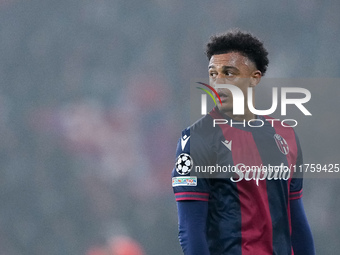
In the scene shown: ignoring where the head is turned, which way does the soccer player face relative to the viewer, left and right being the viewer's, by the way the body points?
facing the viewer and to the right of the viewer
